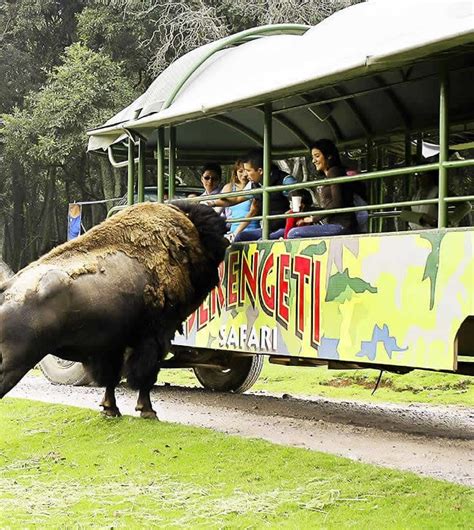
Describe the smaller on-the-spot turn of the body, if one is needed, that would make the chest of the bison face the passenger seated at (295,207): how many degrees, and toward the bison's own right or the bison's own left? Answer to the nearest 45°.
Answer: approximately 45° to the bison's own right

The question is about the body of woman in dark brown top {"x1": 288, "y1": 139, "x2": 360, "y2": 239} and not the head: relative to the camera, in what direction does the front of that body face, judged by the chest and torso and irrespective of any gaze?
to the viewer's left

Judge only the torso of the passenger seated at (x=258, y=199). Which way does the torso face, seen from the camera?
to the viewer's left

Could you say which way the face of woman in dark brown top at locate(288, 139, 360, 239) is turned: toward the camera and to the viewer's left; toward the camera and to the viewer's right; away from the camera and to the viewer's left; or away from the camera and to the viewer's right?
toward the camera and to the viewer's left

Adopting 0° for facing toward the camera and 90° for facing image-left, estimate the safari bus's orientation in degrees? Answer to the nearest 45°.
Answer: approximately 135°

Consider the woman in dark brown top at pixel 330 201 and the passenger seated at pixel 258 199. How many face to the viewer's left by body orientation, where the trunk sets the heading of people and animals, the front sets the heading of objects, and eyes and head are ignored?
2

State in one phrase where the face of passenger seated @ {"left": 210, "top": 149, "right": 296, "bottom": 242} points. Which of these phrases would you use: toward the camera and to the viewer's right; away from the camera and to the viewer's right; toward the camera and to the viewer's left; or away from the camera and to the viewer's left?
toward the camera and to the viewer's left

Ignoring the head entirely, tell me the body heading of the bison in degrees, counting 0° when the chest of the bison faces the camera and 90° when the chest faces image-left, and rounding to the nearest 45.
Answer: approximately 225°

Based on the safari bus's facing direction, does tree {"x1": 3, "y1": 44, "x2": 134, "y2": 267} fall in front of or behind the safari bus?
in front

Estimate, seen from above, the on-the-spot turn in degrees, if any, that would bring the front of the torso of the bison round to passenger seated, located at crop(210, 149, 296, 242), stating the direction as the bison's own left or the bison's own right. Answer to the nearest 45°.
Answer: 0° — it already faces them
